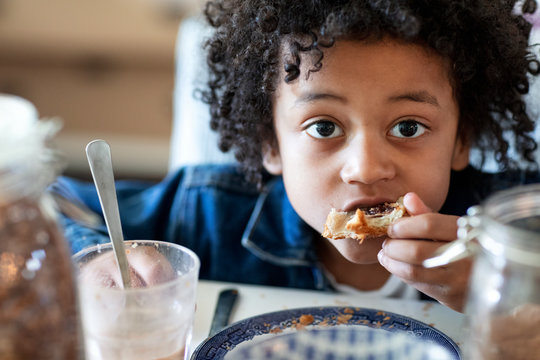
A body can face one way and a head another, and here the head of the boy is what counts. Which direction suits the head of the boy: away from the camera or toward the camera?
toward the camera

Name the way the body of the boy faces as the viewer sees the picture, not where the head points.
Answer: toward the camera

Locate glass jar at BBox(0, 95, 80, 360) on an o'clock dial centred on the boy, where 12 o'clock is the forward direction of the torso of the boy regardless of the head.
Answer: The glass jar is roughly at 1 o'clock from the boy.

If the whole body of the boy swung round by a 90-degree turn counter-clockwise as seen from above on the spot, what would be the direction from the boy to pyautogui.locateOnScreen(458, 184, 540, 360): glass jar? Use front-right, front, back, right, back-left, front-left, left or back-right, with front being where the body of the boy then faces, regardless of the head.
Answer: right

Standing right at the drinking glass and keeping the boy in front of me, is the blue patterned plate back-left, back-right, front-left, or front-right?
front-right
